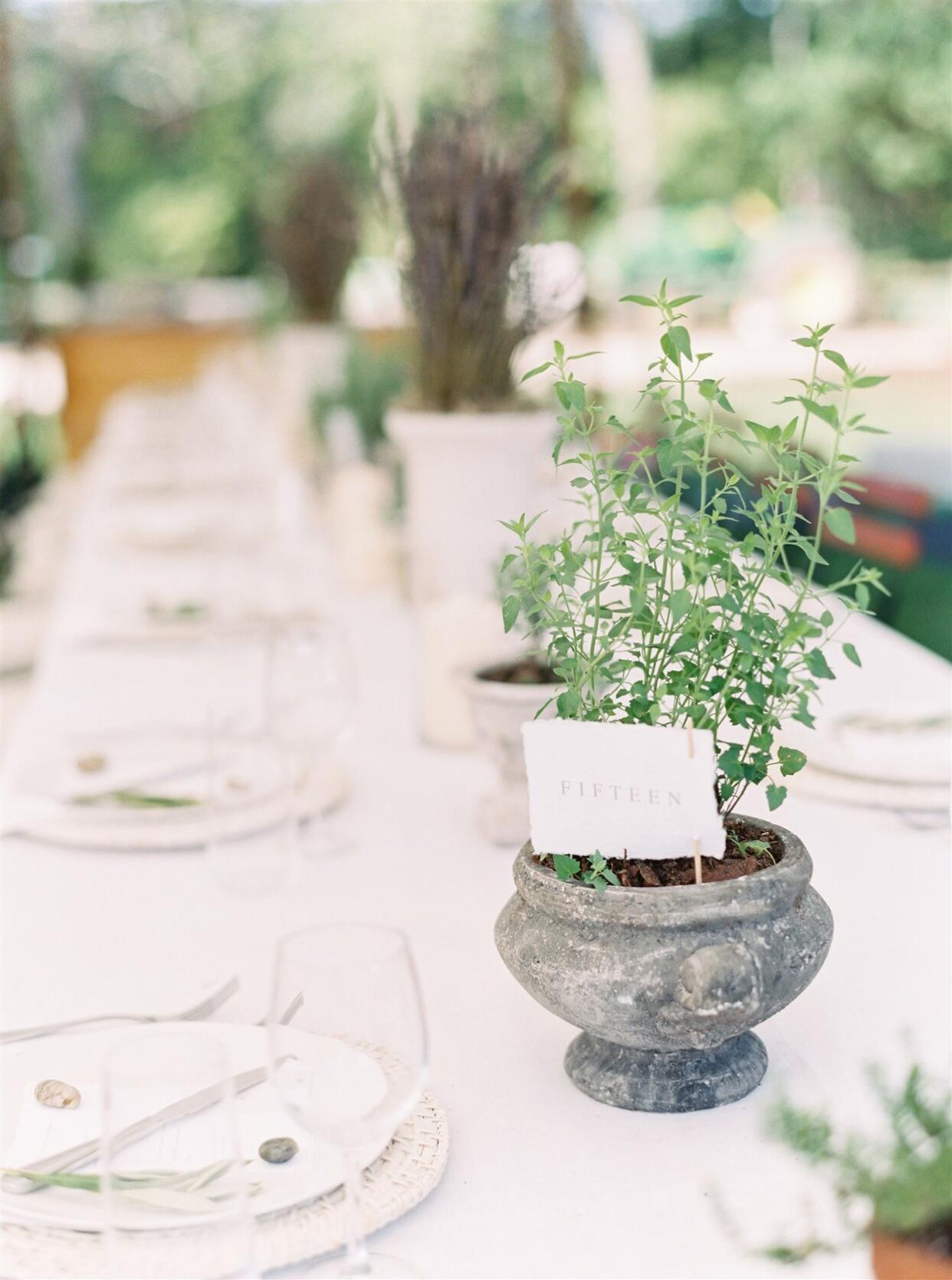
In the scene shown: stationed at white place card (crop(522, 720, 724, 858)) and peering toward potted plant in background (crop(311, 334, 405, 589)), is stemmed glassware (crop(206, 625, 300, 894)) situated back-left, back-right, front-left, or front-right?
front-left

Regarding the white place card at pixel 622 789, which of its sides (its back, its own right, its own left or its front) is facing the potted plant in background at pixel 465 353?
back

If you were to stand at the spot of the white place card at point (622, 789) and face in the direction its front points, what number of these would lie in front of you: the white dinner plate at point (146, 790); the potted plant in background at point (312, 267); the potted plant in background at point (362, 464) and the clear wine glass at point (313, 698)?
0

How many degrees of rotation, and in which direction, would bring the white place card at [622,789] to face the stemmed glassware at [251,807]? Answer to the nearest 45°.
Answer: approximately 135° to its right

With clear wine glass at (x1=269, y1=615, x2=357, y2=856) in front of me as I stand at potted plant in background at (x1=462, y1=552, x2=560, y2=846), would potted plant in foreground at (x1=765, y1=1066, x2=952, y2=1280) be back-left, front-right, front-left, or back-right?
back-left

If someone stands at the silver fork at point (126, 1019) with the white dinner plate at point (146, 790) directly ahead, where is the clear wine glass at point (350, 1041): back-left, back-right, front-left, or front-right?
back-right

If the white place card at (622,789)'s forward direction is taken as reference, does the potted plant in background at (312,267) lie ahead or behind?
behind

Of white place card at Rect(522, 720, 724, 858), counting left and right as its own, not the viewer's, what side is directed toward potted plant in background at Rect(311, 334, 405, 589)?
back

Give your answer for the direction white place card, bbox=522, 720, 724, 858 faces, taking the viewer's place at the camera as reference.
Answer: facing the viewer
